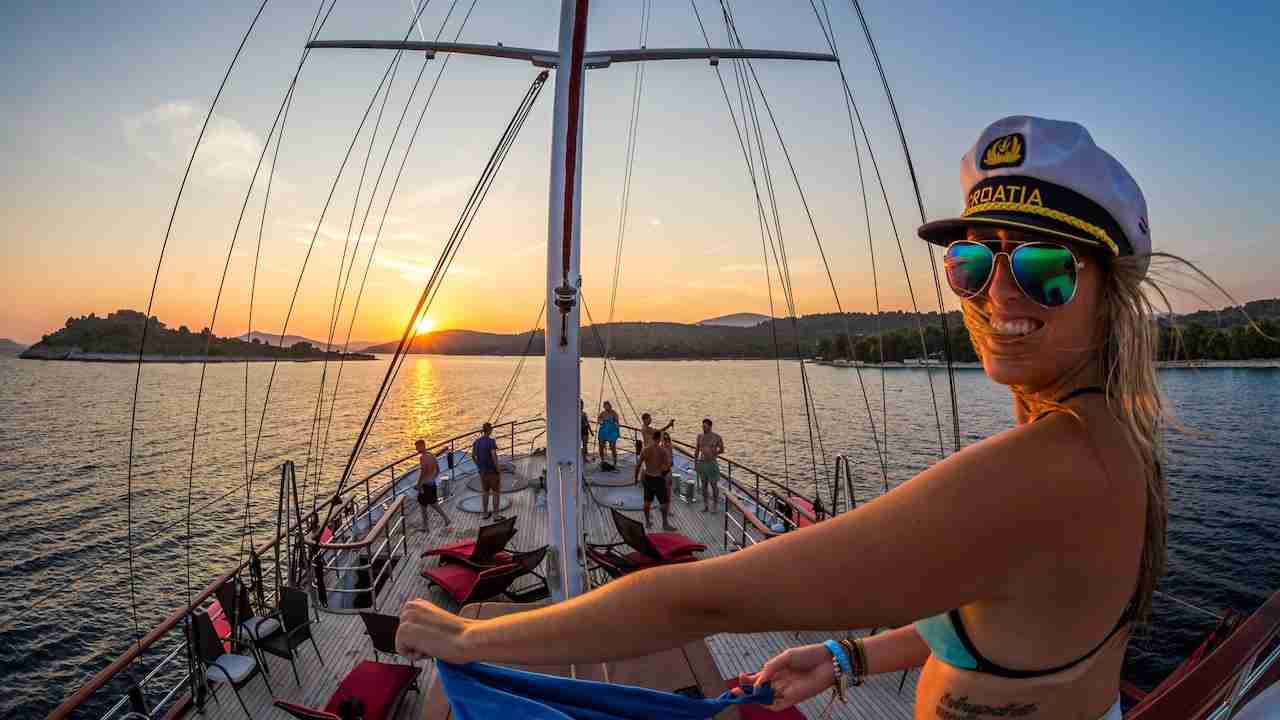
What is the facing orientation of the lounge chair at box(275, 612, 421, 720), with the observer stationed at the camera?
facing the viewer and to the left of the viewer

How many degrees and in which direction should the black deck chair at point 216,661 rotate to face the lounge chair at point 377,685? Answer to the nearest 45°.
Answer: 0° — it already faces it

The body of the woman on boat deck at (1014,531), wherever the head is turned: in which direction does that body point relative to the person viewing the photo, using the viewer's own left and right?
facing to the left of the viewer

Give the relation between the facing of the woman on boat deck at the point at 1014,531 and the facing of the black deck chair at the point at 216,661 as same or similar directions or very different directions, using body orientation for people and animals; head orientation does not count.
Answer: very different directions

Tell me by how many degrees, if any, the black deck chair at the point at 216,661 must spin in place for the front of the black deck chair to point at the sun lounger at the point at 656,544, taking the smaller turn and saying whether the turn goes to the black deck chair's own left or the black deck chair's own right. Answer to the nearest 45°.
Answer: approximately 45° to the black deck chair's own left

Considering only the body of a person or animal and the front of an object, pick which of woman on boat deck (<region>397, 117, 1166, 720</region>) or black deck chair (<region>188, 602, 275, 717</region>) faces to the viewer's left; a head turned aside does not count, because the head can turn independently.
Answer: the woman on boat deck

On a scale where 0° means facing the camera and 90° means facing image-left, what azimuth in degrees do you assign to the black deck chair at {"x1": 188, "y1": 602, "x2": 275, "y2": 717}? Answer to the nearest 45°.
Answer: approximately 315°

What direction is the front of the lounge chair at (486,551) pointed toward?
to the viewer's left

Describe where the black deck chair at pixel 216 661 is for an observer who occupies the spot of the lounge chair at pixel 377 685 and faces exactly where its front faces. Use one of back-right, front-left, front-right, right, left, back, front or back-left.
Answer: right
